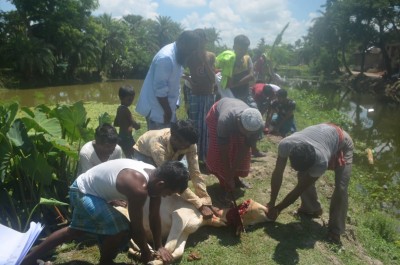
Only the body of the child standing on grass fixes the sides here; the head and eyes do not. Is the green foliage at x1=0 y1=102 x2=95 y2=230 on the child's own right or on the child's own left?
on the child's own right

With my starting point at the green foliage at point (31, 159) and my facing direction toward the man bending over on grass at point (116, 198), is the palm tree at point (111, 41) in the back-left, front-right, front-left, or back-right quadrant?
back-left

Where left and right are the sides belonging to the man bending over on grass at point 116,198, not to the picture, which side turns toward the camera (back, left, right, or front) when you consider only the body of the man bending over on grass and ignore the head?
right

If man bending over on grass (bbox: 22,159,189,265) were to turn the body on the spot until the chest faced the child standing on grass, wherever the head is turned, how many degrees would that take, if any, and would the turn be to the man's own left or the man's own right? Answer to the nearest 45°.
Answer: approximately 90° to the man's own left

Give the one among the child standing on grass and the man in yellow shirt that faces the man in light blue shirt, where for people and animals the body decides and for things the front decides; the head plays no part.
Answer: the child standing on grass

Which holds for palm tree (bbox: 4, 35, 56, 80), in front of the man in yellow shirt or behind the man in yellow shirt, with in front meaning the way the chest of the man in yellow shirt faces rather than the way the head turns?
behind

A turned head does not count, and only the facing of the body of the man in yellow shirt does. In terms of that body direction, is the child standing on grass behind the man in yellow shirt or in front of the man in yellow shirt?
behind

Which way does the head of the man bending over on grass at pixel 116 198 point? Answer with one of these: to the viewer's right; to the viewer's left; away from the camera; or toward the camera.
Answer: to the viewer's right
